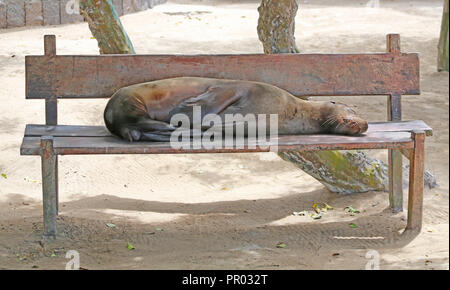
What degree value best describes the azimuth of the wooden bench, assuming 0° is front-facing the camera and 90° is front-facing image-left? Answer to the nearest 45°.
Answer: approximately 0°

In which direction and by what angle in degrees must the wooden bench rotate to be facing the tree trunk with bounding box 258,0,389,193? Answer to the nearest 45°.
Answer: approximately 135° to its left

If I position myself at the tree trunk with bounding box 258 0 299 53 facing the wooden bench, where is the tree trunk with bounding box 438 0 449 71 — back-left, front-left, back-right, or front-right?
back-left

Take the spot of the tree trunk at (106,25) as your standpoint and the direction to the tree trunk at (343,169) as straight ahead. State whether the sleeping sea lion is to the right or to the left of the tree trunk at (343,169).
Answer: right

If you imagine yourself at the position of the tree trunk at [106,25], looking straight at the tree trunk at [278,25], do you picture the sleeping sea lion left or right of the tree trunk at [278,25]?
right

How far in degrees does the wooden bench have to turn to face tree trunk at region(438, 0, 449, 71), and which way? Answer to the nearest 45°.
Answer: approximately 135° to its left

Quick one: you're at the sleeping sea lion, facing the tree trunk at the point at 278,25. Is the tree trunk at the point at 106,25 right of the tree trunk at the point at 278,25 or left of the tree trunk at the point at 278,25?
left

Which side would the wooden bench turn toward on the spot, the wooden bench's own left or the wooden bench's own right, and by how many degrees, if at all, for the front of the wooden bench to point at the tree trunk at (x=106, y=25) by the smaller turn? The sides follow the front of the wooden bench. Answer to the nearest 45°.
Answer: approximately 135° to the wooden bench's own right

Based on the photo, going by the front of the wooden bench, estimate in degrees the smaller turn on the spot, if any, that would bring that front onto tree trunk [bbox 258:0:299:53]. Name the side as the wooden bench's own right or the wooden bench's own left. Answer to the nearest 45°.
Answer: approximately 180°
